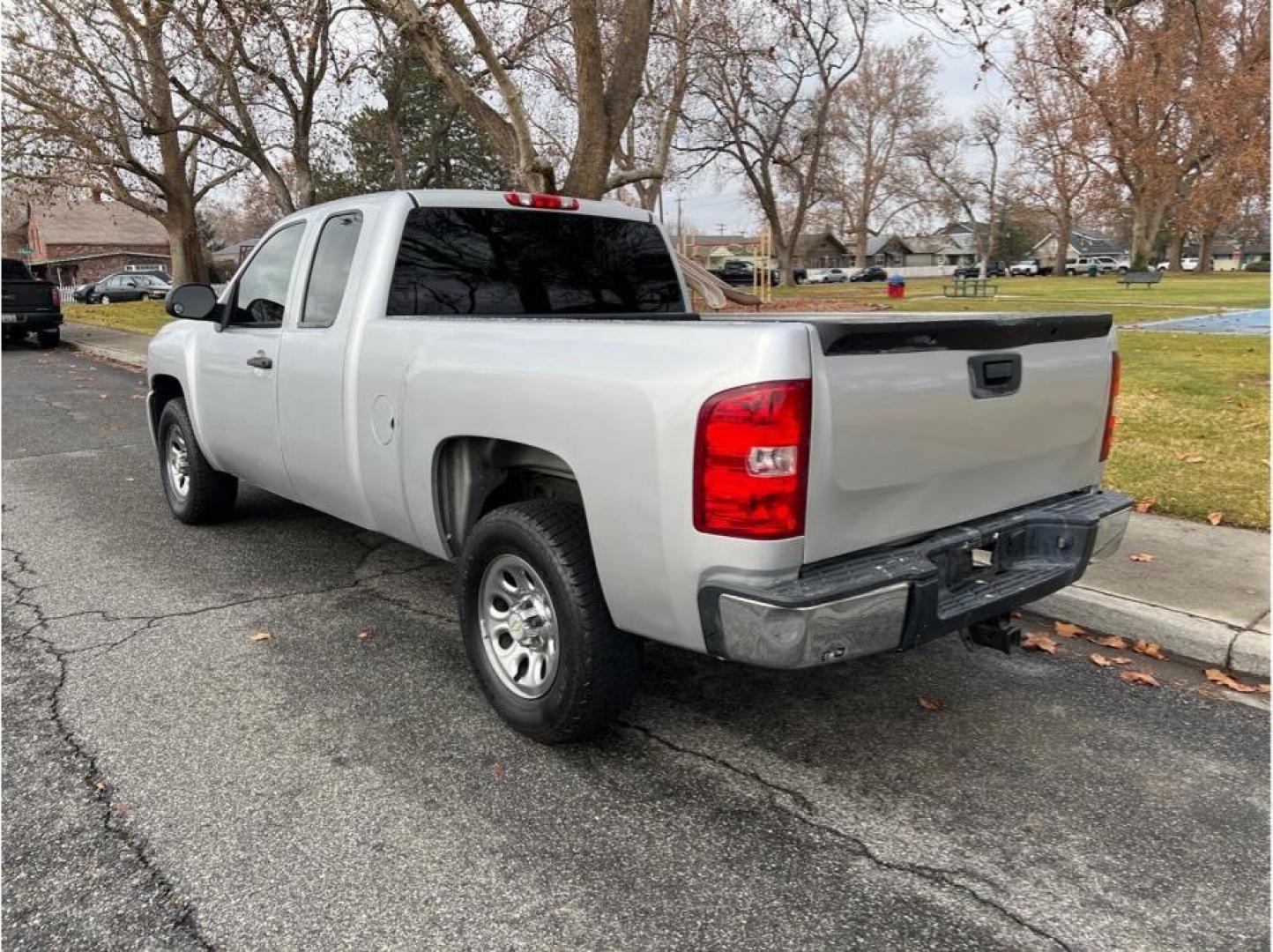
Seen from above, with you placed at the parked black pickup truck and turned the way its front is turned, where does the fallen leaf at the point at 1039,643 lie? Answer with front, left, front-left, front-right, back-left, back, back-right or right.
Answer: back

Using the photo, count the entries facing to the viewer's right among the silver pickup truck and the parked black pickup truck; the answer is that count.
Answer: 0

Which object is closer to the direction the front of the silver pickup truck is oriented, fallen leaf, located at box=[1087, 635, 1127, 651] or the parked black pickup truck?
the parked black pickup truck

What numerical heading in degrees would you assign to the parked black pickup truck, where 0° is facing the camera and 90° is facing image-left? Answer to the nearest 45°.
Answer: approximately 180°

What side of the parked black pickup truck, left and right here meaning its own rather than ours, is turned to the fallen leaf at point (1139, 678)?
back

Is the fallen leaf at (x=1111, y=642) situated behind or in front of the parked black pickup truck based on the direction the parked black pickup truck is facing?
behind

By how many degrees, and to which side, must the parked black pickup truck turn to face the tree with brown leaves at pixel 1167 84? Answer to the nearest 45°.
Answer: approximately 90° to its right

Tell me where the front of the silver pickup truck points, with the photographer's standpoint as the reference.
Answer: facing away from the viewer and to the left of the viewer

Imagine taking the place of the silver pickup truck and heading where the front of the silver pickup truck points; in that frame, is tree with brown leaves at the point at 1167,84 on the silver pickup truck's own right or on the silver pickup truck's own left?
on the silver pickup truck's own right

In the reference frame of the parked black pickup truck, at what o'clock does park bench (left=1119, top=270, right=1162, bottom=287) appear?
The park bench is roughly at 3 o'clock from the parked black pickup truck.

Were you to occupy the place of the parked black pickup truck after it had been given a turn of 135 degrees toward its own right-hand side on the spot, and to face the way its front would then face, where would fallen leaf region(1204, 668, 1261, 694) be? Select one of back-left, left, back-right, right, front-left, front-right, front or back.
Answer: front-right
